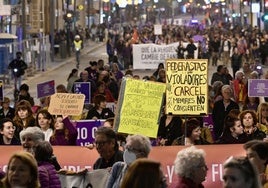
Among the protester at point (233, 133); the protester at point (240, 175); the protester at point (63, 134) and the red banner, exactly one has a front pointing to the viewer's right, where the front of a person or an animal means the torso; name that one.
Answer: the protester at point (233, 133)

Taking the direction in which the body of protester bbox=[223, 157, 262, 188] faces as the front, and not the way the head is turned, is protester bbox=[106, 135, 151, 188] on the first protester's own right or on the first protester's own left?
on the first protester's own right

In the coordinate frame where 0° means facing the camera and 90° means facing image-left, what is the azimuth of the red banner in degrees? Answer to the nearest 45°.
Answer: approximately 0°

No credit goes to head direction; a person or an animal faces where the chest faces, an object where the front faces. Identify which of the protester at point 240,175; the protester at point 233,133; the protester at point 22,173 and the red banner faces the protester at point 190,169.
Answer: the red banner
